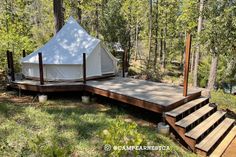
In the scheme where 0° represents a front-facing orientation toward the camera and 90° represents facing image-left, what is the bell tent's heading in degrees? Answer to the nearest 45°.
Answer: approximately 315°

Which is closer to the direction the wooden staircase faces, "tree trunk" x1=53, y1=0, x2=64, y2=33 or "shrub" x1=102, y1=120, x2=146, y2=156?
the shrub

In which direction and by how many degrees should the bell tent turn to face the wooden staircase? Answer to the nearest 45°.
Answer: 0° — it already faces it

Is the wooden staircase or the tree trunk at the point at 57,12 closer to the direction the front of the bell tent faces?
the wooden staircase

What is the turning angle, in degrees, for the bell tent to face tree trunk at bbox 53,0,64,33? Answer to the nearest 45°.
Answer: approximately 135° to its left

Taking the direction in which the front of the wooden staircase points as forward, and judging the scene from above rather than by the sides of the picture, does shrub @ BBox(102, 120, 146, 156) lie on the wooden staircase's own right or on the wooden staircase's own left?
on the wooden staircase's own right

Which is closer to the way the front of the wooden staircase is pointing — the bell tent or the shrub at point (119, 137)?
the shrub

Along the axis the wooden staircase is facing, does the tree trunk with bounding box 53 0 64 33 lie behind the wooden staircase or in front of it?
behind

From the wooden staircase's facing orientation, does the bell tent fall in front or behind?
behind
